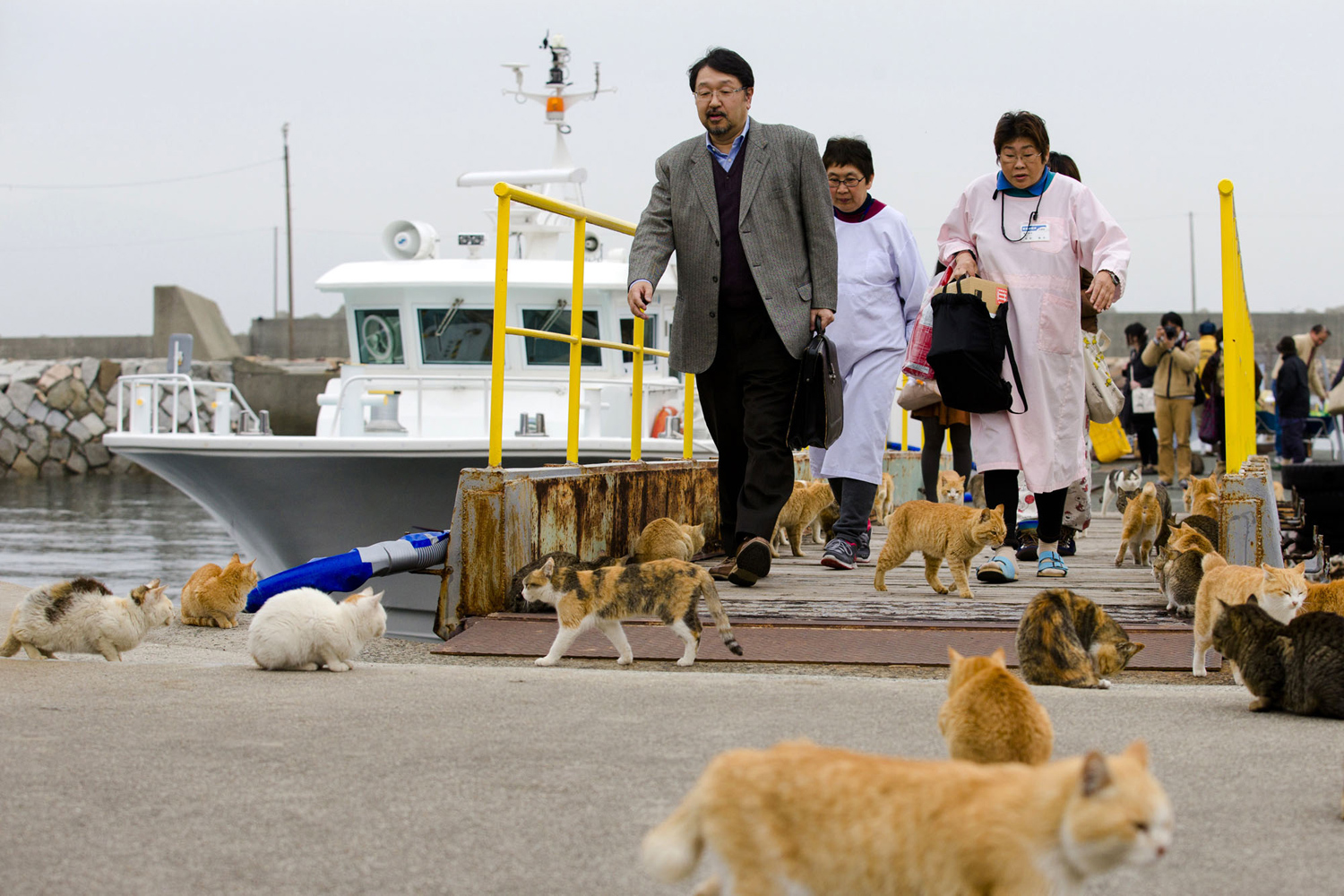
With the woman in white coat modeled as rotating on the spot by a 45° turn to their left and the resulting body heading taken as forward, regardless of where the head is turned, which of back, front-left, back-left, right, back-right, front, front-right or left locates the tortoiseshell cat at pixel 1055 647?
front

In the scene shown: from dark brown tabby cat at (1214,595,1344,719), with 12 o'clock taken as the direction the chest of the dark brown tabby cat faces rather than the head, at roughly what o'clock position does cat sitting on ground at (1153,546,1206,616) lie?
The cat sitting on ground is roughly at 1 o'clock from the dark brown tabby cat.

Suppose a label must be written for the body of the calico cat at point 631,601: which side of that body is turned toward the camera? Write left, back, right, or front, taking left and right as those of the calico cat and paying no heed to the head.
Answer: left

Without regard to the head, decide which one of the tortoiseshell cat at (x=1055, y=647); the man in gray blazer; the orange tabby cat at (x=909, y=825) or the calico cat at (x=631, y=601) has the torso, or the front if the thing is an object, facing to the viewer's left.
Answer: the calico cat

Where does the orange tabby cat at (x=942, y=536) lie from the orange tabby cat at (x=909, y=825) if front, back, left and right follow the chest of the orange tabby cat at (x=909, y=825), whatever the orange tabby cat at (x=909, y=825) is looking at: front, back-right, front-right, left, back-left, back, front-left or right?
left

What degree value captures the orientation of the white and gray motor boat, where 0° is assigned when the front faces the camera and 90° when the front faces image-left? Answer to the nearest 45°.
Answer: approximately 45°

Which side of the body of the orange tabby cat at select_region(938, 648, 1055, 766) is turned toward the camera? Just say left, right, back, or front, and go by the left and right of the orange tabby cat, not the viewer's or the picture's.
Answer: back

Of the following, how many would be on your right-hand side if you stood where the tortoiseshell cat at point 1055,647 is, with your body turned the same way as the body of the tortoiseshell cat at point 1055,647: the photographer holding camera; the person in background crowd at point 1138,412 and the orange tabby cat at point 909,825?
1

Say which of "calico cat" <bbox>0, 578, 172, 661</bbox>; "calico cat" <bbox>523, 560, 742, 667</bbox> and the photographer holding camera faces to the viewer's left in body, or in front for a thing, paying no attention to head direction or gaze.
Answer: "calico cat" <bbox>523, 560, 742, 667</bbox>

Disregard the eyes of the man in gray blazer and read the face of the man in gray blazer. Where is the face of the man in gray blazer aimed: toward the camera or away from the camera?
toward the camera

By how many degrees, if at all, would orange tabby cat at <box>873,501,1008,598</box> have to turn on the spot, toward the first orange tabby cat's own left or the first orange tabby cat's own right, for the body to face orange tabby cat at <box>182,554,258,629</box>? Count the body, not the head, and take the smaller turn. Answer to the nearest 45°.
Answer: approximately 180°

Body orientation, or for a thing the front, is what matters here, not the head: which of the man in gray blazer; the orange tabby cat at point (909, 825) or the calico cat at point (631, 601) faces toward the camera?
the man in gray blazer

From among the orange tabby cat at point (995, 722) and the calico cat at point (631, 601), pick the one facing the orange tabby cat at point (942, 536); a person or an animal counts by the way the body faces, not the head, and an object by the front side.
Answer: the orange tabby cat at point (995, 722)

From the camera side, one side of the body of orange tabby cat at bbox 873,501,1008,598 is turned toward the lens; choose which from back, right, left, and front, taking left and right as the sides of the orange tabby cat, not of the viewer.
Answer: right

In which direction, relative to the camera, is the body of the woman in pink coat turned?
toward the camera
